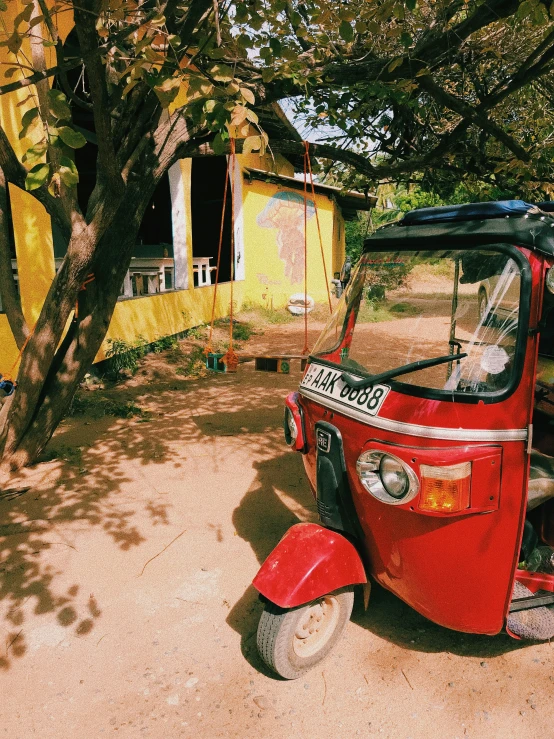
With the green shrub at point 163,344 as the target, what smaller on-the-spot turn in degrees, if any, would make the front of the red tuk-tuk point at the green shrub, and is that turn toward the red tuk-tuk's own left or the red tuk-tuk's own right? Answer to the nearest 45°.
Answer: approximately 90° to the red tuk-tuk's own right

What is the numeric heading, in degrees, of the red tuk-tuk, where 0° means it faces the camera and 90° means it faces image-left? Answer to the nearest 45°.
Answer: approximately 45°

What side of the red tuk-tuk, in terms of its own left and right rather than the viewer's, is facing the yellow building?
right

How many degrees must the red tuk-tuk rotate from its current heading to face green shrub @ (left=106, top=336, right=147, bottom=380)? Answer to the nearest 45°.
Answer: approximately 90° to its right
